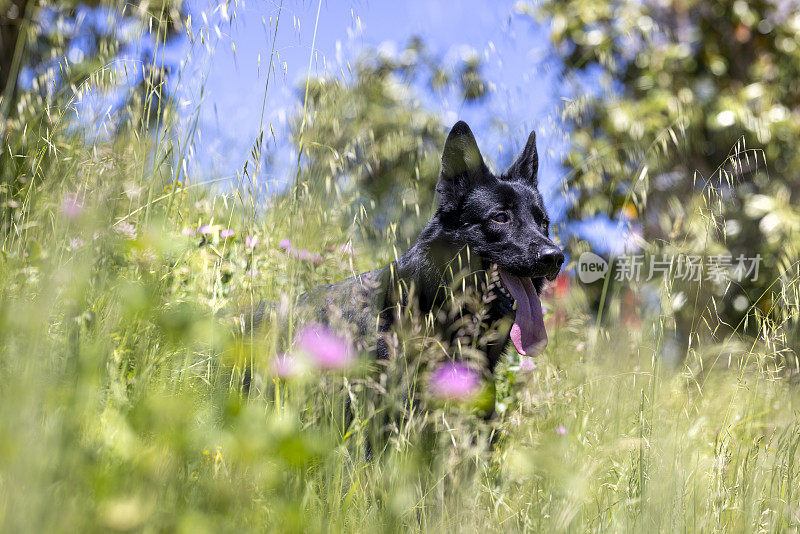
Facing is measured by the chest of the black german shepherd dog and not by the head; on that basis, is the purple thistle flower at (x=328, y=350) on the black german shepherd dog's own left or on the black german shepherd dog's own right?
on the black german shepherd dog's own right

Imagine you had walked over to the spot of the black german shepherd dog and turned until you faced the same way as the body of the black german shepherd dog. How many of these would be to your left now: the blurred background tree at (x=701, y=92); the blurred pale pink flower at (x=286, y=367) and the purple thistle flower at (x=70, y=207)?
1

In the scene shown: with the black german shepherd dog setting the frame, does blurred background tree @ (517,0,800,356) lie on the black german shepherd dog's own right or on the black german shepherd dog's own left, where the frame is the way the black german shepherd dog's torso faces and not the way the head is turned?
on the black german shepherd dog's own left

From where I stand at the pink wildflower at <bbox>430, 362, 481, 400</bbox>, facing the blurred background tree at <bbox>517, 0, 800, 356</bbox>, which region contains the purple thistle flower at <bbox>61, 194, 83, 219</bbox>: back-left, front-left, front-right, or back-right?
front-left

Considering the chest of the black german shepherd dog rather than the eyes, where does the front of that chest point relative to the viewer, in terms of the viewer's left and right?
facing the viewer and to the right of the viewer

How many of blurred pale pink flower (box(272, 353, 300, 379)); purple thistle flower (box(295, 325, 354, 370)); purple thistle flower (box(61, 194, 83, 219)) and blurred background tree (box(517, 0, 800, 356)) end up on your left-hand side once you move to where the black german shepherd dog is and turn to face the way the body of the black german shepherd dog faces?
1

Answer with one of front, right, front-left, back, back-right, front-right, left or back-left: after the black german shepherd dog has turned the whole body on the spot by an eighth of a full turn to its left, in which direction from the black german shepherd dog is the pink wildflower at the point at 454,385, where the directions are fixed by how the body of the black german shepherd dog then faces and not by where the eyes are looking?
right
